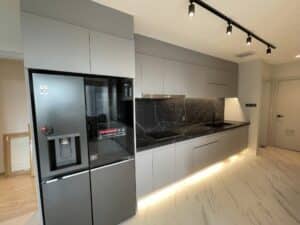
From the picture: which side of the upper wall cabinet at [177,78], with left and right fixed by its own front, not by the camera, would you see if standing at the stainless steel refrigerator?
right

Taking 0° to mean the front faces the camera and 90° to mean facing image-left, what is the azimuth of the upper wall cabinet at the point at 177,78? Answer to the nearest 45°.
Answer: approximately 315°

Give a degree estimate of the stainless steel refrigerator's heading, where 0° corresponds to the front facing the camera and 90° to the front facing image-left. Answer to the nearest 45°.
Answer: approximately 315°

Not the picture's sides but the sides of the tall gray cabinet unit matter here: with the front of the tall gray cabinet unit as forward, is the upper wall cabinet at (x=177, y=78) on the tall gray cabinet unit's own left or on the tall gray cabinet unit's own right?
on the tall gray cabinet unit's own left

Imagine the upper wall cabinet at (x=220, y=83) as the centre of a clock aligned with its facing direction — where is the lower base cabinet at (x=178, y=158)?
The lower base cabinet is roughly at 2 o'clock from the upper wall cabinet.

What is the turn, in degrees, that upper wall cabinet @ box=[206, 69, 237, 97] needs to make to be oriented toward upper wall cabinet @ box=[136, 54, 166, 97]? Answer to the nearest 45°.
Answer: approximately 90° to its right

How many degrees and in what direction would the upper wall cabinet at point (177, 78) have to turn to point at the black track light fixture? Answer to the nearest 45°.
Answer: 0° — it already faces it

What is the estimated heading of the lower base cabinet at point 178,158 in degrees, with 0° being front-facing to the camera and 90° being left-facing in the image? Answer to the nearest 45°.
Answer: approximately 315°

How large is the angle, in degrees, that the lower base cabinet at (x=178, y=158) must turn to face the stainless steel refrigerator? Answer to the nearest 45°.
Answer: approximately 90° to its right

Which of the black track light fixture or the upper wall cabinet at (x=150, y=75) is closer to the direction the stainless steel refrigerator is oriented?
the black track light fixture
